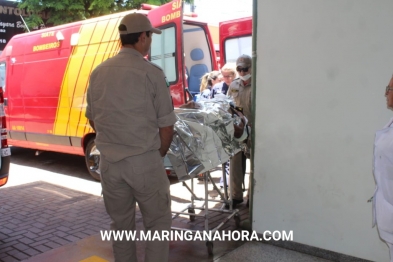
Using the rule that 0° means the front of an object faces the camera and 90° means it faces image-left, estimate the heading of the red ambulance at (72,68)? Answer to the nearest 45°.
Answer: approximately 135°

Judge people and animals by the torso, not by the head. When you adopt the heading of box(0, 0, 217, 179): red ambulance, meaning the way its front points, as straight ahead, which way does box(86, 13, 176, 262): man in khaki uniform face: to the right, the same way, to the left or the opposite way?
to the right

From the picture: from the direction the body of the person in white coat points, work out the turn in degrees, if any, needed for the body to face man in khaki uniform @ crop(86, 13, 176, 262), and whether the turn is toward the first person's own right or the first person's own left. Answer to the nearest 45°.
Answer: approximately 45° to the first person's own right

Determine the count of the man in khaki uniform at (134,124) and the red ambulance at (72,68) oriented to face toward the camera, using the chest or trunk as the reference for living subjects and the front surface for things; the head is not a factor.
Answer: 0

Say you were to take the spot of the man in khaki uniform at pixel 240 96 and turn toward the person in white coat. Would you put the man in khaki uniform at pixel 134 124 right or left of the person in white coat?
right

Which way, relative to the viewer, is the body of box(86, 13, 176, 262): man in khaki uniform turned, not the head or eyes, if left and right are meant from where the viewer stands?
facing away from the viewer and to the right of the viewer

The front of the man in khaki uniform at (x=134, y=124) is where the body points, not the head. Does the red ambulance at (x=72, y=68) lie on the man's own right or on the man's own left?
on the man's own left

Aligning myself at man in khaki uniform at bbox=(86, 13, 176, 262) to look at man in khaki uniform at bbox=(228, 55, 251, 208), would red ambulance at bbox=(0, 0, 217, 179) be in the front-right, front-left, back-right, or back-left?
front-left

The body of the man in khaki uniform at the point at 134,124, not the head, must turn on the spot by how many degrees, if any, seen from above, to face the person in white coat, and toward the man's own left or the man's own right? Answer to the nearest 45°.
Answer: approximately 90° to the man's own right

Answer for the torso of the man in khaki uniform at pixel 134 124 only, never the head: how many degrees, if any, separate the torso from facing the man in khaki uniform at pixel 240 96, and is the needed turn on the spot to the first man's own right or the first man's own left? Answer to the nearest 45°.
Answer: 0° — they already face them

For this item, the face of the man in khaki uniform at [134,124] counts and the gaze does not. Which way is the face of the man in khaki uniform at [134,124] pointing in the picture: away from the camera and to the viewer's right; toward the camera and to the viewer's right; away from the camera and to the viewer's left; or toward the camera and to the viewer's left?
away from the camera and to the viewer's right

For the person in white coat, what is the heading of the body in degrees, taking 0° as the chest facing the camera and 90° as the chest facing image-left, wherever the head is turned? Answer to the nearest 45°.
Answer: approximately 45°

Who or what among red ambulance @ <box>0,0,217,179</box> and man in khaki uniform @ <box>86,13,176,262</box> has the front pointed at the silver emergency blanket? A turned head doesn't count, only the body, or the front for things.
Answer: the man in khaki uniform

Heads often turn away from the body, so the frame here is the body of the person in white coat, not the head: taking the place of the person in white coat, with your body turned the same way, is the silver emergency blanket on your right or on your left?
on your right

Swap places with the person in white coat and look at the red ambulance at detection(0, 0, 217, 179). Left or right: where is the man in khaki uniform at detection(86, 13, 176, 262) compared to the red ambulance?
left

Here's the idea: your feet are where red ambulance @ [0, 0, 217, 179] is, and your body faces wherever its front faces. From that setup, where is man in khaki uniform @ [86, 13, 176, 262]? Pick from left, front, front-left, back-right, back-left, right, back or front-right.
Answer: back-left

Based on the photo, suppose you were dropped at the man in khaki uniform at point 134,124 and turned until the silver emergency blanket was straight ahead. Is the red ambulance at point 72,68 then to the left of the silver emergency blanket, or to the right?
left
